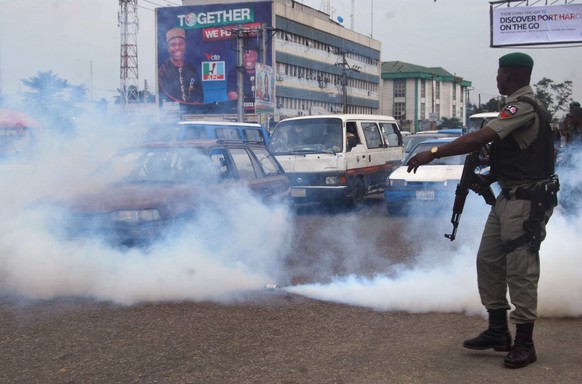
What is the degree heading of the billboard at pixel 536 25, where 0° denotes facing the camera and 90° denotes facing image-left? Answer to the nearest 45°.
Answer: approximately 0°

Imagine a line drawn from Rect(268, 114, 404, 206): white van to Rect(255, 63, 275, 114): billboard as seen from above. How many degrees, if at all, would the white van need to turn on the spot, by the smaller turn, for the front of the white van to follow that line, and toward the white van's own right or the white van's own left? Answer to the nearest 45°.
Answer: approximately 135° to the white van's own right

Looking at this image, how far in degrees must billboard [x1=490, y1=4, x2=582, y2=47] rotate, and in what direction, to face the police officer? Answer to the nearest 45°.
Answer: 0° — it already faces them

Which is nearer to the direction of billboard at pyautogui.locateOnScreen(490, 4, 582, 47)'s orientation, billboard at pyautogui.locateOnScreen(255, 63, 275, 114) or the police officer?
the police officer

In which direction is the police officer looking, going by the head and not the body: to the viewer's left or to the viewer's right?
to the viewer's left

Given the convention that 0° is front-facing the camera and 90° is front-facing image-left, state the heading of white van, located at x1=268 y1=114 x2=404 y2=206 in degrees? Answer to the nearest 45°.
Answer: approximately 45°

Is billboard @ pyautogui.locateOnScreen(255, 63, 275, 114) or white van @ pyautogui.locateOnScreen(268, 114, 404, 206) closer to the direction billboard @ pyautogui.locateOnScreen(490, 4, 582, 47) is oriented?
the white van

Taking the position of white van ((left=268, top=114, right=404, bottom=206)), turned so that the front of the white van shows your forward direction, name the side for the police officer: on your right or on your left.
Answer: on your left

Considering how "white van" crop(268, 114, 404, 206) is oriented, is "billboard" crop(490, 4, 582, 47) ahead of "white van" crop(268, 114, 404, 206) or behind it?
behind
